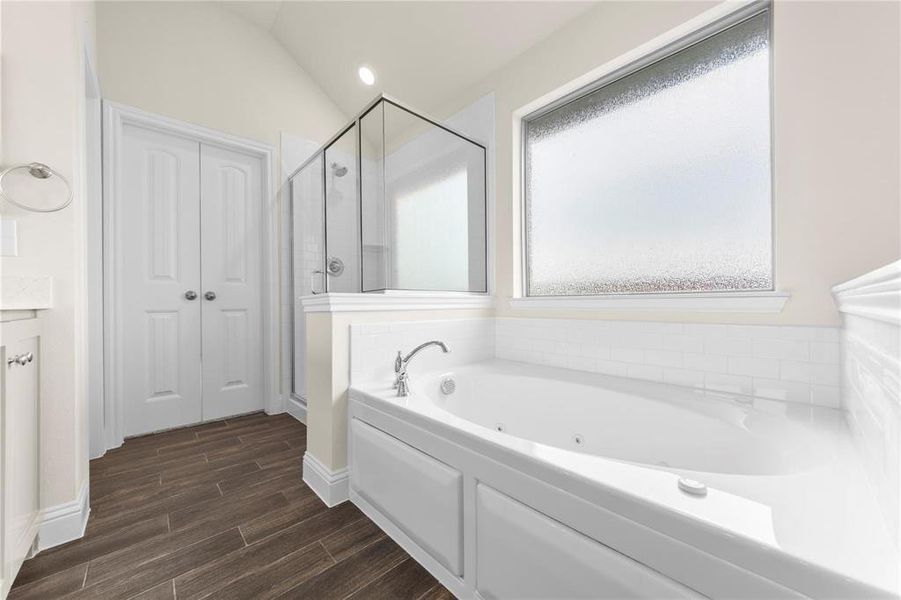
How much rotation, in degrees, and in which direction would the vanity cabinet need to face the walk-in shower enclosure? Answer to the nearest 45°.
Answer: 0° — it already faces it

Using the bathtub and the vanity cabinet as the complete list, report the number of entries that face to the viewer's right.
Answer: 1

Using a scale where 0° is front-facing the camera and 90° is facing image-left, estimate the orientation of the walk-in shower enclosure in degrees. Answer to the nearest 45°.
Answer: approximately 45°

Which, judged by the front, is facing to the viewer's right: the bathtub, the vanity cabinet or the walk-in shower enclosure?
the vanity cabinet

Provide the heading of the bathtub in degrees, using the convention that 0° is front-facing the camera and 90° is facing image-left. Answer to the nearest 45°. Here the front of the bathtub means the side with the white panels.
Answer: approximately 45°

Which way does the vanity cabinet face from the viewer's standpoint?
to the viewer's right

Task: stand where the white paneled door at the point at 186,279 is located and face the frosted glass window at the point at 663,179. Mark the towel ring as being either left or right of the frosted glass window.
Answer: right

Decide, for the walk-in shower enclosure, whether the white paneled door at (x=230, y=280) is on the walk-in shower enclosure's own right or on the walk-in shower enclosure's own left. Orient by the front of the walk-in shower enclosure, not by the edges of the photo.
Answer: on the walk-in shower enclosure's own right
